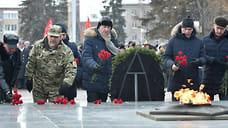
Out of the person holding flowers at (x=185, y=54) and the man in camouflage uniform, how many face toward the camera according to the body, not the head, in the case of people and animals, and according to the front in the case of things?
2

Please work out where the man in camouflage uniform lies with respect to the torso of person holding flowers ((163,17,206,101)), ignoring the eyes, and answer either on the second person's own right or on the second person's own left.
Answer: on the second person's own right

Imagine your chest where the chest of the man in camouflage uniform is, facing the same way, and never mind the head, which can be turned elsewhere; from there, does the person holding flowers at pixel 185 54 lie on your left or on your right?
on your left

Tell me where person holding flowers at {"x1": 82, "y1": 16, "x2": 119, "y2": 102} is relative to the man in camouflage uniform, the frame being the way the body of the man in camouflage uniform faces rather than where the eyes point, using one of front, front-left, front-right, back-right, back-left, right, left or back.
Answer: back-left

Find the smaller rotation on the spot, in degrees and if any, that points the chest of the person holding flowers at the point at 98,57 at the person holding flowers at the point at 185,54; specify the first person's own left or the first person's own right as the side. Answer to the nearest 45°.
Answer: approximately 45° to the first person's own left

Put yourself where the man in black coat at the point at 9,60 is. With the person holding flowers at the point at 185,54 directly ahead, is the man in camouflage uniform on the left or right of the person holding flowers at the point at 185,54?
right

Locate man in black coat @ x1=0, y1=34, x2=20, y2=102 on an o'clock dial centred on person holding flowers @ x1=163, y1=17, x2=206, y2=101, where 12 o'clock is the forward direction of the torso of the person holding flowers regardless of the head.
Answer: The man in black coat is roughly at 3 o'clock from the person holding flowers.

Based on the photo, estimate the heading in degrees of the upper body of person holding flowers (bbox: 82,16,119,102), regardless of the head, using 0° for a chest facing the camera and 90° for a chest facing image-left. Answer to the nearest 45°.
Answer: approximately 315°

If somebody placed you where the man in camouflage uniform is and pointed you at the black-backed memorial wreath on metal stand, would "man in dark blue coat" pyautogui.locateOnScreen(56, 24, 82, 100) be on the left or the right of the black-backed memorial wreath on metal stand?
left
